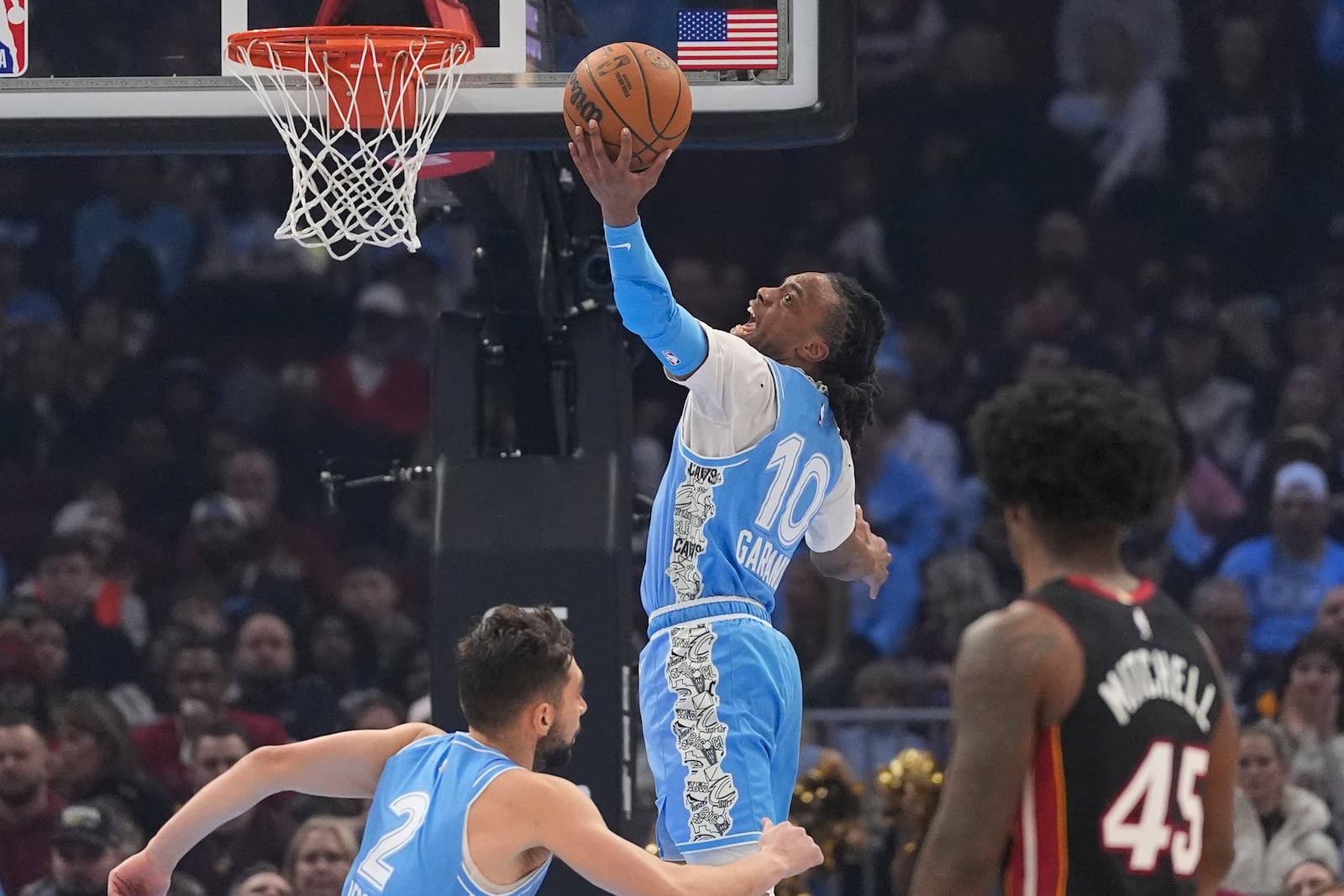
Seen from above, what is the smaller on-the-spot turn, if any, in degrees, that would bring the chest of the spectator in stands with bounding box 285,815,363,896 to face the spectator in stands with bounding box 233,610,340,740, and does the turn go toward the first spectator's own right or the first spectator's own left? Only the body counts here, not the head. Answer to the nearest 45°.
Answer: approximately 180°

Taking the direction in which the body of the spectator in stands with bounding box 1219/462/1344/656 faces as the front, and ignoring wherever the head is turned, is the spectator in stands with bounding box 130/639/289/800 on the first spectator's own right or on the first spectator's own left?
on the first spectator's own right

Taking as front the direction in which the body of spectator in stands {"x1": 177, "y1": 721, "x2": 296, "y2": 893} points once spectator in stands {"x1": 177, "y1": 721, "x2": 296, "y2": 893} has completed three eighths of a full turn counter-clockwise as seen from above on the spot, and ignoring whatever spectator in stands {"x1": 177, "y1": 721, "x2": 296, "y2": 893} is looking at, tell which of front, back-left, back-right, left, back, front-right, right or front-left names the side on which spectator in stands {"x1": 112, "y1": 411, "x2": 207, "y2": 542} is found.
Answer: front-left

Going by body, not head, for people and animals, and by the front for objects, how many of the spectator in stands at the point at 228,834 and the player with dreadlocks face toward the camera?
1

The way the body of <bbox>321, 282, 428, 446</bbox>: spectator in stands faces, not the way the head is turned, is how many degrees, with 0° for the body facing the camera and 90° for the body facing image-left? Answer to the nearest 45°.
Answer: approximately 0°

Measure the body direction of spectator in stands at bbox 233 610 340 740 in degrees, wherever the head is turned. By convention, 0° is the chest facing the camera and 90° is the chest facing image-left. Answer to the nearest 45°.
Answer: approximately 0°

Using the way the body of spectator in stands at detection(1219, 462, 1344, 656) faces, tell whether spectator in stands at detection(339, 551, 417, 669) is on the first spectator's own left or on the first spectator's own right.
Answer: on the first spectator's own right

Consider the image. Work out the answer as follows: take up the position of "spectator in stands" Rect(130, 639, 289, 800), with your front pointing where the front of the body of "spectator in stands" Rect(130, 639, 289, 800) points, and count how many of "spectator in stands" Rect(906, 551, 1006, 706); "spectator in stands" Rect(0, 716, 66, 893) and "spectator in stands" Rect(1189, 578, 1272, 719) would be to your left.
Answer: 2

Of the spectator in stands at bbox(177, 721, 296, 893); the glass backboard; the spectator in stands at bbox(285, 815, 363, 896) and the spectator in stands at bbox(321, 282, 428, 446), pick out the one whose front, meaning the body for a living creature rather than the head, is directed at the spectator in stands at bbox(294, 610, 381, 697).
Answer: the spectator in stands at bbox(321, 282, 428, 446)

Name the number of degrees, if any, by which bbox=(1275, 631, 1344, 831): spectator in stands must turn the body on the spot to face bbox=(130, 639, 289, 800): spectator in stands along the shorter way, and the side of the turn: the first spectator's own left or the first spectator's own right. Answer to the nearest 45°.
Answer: approximately 90° to the first spectator's own right
